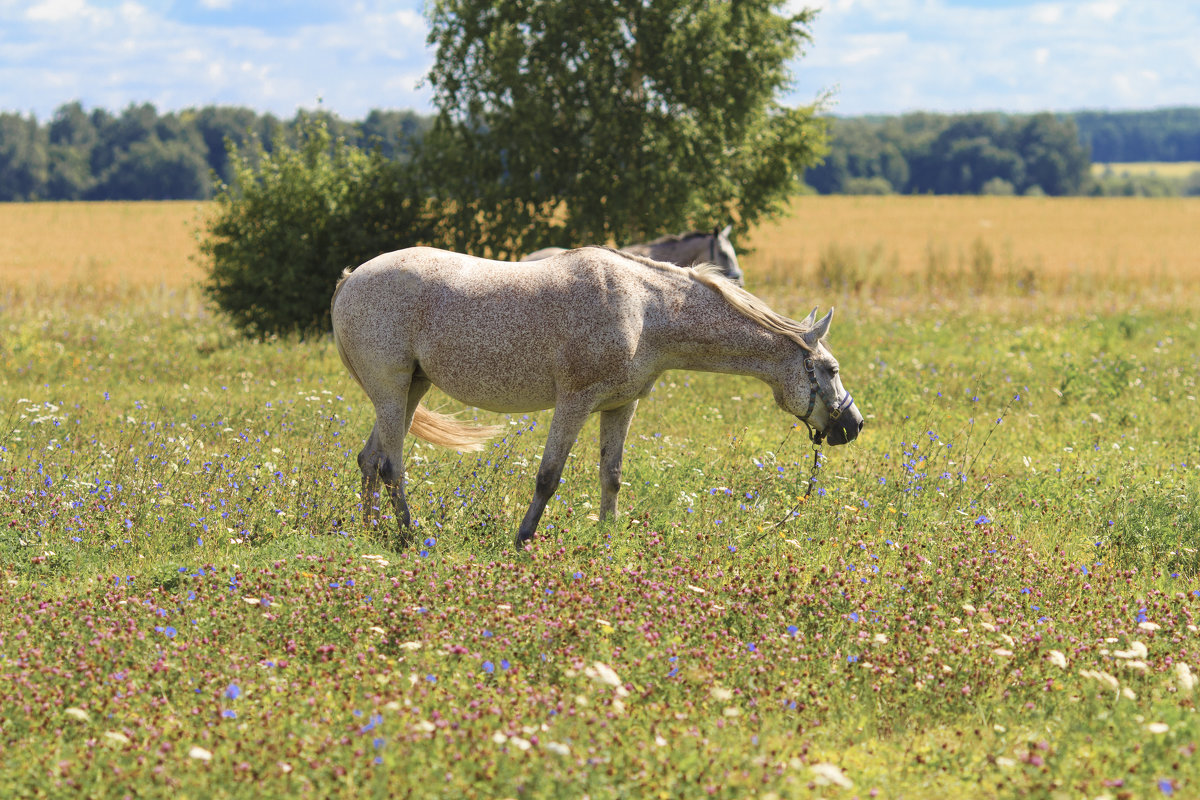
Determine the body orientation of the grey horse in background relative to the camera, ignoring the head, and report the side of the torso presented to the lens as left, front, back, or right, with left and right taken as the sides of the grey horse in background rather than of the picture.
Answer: right

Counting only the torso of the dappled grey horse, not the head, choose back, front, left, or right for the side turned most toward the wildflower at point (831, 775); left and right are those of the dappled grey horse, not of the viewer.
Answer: right

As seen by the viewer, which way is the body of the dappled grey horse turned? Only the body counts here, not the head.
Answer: to the viewer's right

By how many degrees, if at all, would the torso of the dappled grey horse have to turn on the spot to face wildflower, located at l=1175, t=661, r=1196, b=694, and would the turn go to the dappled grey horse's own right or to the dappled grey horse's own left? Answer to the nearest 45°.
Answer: approximately 45° to the dappled grey horse's own right

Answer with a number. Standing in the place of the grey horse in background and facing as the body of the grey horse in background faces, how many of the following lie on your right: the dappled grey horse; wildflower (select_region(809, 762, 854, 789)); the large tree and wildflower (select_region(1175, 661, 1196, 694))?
3

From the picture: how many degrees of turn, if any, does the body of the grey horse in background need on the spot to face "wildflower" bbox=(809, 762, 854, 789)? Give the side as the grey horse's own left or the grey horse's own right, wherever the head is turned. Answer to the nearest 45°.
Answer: approximately 90° to the grey horse's own right

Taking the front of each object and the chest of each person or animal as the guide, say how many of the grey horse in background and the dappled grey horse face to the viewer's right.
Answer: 2

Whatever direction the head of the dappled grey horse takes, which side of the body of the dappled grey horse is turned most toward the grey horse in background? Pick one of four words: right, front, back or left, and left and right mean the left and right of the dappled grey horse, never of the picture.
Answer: left

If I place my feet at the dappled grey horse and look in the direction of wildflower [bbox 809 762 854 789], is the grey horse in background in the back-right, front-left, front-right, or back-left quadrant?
back-left

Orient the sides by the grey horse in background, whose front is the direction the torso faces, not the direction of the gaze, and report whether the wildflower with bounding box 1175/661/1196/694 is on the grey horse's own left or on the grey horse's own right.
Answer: on the grey horse's own right
